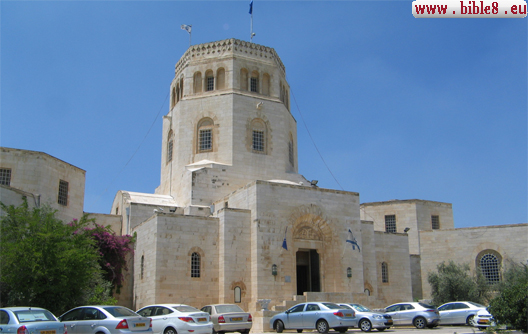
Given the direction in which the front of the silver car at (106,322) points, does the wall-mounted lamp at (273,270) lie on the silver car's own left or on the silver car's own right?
on the silver car's own right

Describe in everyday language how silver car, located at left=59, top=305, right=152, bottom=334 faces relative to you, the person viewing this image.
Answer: facing away from the viewer and to the left of the viewer

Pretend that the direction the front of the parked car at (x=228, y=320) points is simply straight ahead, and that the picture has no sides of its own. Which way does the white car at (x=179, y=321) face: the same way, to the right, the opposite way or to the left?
the same way

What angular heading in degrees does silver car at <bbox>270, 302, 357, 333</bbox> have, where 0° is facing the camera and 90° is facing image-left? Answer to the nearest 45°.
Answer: approximately 135°

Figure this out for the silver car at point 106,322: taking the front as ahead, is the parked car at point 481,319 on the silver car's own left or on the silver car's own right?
on the silver car's own right

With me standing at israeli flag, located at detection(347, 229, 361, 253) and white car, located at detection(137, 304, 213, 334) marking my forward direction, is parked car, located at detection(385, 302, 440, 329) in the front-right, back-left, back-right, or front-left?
front-left

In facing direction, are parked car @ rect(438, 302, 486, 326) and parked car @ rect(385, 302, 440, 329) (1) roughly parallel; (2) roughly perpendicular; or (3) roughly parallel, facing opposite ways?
roughly parallel

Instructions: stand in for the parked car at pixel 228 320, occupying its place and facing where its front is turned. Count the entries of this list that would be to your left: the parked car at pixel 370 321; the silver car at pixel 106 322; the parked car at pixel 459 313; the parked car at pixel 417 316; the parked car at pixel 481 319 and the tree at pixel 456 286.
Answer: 1

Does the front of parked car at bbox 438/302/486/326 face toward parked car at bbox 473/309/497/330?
no

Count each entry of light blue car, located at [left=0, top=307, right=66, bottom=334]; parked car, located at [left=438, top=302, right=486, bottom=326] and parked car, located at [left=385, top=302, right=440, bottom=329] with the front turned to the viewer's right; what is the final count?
0

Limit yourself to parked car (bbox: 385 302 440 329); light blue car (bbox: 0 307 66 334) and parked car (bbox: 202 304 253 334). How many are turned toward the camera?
0

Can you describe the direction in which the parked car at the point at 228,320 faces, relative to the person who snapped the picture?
facing away from the viewer and to the left of the viewer
